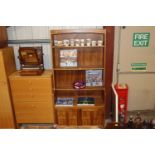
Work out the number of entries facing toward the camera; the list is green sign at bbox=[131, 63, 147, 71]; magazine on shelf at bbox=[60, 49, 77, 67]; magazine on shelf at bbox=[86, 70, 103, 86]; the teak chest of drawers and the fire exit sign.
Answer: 5

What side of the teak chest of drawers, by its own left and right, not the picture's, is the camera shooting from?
front

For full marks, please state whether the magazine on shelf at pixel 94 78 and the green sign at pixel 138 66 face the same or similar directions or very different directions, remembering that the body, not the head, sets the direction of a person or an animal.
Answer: same or similar directions

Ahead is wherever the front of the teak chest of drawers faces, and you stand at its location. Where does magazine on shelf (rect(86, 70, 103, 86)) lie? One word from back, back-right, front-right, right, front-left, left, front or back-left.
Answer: left

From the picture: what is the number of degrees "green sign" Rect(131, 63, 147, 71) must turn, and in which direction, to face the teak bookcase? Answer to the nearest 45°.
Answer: approximately 45° to its right

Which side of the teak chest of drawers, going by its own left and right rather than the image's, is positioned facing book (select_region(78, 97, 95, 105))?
left

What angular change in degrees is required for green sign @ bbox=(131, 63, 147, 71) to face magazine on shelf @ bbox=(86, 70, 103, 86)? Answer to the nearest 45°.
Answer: approximately 45° to its right

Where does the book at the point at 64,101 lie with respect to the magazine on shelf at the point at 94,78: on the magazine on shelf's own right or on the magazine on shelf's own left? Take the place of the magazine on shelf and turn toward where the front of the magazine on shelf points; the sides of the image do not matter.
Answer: on the magazine on shelf's own right

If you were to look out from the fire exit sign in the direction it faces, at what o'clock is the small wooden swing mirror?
The small wooden swing mirror is roughly at 2 o'clock from the fire exit sign.

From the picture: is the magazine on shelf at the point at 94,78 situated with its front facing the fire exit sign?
no

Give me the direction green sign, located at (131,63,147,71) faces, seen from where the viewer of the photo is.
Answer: facing the viewer

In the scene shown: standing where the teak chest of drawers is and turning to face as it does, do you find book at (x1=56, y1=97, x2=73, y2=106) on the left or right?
on its left

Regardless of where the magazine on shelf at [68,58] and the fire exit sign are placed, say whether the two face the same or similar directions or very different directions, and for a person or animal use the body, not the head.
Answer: same or similar directions

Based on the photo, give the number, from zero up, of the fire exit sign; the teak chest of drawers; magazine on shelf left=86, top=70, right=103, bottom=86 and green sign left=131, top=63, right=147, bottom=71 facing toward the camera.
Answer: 4

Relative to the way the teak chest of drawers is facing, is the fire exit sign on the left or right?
on its left
